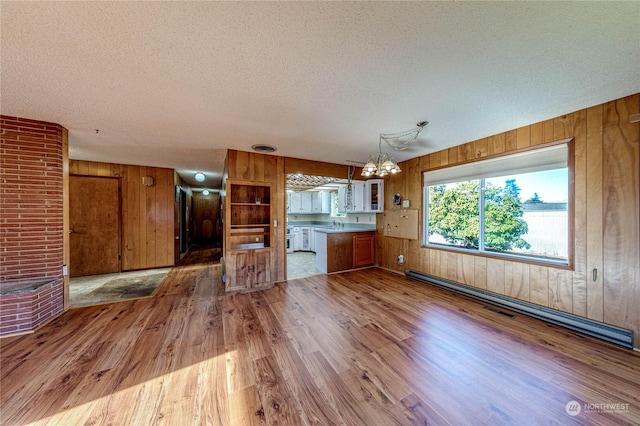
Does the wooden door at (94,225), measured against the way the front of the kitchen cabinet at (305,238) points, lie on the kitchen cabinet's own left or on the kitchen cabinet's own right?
on the kitchen cabinet's own right

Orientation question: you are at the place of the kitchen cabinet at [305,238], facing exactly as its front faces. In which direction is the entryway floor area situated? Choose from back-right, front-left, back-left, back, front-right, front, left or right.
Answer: front-right

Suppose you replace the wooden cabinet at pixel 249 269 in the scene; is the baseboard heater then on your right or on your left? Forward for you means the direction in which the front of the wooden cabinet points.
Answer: on your left

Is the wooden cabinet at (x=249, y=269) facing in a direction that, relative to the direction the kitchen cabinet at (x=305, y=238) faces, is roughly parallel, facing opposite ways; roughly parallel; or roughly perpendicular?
roughly parallel

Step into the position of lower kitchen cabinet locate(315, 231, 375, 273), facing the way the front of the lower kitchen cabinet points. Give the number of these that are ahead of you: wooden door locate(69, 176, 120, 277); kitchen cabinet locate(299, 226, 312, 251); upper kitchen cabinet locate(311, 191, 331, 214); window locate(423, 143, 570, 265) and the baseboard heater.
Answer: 2

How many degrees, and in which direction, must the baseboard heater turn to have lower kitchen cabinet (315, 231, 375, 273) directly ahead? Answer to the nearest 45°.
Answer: approximately 45° to its right

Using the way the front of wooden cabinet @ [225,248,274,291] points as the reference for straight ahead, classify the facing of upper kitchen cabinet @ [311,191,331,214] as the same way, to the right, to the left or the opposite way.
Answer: the same way

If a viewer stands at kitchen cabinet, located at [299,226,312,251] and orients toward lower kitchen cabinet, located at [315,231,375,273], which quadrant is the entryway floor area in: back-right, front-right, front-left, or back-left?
front-right

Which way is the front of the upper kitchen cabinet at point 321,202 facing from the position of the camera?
facing the viewer

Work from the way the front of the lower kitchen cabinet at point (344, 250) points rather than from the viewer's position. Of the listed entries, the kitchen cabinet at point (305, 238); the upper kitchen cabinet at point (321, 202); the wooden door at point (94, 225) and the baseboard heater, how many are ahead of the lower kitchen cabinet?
1

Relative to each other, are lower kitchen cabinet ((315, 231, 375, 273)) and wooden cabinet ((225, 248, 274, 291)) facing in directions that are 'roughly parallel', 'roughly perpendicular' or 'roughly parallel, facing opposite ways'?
roughly parallel

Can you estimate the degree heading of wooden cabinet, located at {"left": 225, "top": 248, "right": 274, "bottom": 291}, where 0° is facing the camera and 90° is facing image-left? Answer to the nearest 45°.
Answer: approximately 0°

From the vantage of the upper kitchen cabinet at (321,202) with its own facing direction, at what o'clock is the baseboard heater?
The baseboard heater is roughly at 11 o'clock from the upper kitchen cabinet.

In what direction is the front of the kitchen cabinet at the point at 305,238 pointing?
toward the camera

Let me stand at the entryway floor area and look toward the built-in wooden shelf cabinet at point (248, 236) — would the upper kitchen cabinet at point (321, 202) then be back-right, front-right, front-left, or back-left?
front-left

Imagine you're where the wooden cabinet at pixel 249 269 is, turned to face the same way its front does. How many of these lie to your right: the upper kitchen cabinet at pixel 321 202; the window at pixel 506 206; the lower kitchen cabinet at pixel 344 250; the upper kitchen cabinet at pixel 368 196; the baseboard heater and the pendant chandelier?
0

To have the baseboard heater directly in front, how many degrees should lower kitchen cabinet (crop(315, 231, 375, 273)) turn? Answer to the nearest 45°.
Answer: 0° — it already faces it

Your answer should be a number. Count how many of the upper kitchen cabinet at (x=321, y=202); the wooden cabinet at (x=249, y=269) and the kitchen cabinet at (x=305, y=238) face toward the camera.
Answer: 3

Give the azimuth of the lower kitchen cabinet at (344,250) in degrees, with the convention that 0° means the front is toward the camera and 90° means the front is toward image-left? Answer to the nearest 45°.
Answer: approximately 315°

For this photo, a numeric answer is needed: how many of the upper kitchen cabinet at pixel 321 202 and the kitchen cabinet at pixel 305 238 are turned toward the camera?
2

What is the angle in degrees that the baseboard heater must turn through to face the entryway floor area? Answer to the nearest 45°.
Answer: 0° — it already faces it
